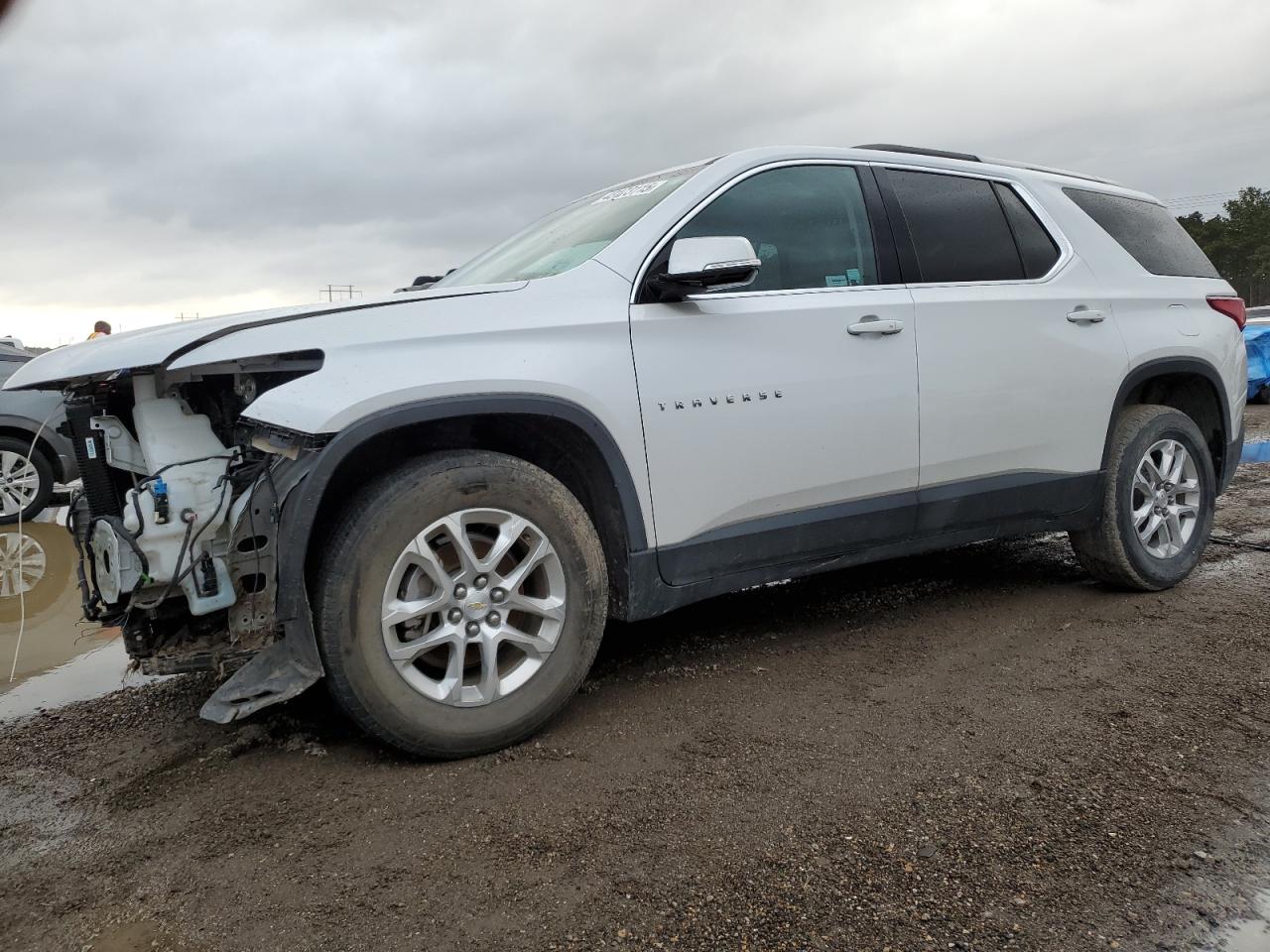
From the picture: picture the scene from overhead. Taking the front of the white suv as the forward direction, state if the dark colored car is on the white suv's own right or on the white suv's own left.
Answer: on the white suv's own right

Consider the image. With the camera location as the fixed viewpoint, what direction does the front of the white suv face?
facing the viewer and to the left of the viewer
